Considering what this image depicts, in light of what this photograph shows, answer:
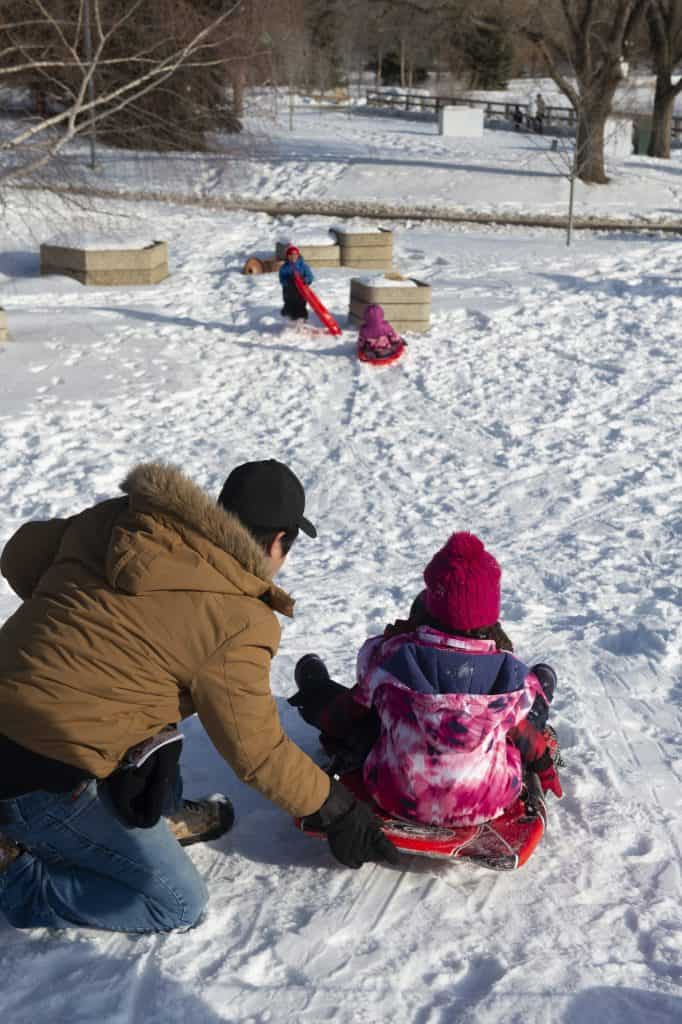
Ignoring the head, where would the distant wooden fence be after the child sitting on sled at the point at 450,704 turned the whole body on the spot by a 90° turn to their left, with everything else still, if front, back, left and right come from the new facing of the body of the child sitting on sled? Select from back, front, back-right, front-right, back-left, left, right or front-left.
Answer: right

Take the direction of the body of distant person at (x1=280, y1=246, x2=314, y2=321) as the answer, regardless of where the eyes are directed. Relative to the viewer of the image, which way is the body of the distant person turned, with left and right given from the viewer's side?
facing the viewer

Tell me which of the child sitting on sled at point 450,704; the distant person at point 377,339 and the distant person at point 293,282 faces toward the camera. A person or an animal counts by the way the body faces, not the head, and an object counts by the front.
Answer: the distant person at point 293,282

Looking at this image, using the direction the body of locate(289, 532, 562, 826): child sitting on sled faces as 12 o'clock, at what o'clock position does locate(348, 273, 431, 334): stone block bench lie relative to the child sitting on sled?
The stone block bench is roughly at 12 o'clock from the child sitting on sled.

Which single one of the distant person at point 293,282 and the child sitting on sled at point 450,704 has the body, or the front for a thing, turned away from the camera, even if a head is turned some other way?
the child sitting on sled

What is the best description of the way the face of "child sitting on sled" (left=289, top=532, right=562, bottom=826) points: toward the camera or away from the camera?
away from the camera

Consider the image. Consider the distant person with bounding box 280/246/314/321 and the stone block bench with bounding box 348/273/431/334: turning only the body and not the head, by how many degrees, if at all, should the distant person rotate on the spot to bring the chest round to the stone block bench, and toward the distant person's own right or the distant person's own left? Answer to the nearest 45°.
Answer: approximately 90° to the distant person's own left

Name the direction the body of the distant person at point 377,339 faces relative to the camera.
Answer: away from the camera

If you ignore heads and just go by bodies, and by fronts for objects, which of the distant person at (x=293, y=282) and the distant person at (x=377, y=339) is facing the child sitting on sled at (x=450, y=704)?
the distant person at (x=293, y=282)

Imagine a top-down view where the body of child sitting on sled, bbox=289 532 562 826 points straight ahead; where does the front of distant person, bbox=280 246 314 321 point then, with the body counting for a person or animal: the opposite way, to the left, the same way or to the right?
the opposite way

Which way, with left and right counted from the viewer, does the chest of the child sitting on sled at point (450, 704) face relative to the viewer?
facing away from the viewer

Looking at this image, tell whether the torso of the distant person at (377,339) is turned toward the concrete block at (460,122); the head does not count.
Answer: yes

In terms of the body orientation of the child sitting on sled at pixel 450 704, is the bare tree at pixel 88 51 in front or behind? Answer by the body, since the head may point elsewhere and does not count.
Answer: in front

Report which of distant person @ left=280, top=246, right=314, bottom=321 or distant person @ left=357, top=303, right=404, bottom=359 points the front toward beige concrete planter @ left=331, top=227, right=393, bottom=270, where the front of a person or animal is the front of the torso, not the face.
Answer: distant person @ left=357, top=303, right=404, bottom=359
